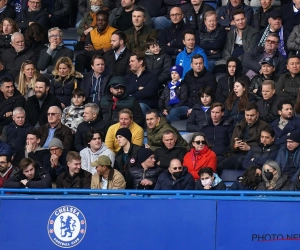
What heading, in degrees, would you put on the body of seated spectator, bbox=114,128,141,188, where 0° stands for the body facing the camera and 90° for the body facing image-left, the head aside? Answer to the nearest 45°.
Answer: approximately 45°

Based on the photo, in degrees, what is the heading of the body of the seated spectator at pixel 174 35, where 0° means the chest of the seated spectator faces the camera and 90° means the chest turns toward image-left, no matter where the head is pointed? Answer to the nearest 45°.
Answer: approximately 0°

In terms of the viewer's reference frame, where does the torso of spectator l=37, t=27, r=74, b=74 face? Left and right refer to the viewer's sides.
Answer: facing the viewer

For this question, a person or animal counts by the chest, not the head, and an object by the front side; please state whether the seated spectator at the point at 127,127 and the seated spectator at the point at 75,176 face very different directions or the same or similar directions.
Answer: same or similar directions

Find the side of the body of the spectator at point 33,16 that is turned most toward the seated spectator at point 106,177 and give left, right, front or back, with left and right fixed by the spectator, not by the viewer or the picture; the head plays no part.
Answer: front

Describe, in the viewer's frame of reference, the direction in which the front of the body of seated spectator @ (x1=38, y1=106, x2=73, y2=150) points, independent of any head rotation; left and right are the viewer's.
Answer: facing the viewer and to the left of the viewer

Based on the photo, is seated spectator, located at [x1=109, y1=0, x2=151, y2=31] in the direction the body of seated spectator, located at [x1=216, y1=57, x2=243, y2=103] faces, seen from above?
no

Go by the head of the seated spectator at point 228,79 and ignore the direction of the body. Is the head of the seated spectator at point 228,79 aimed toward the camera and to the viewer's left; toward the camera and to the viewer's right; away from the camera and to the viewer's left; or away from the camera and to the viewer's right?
toward the camera and to the viewer's left

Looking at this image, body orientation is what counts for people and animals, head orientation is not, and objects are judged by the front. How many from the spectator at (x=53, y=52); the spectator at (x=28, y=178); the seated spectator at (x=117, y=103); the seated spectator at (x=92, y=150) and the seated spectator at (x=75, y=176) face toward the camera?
5

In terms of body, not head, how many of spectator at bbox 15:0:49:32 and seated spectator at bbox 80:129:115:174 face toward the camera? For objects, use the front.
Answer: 2

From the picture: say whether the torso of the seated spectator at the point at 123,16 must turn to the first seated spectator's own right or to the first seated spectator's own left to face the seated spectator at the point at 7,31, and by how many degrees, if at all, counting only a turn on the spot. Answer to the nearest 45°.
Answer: approximately 90° to the first seated spectator's own right

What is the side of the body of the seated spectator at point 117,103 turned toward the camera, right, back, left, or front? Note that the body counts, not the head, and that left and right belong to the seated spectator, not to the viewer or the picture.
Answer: front
